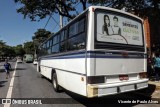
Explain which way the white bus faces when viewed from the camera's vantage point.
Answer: facing away from the viewer and to the left of the viewer

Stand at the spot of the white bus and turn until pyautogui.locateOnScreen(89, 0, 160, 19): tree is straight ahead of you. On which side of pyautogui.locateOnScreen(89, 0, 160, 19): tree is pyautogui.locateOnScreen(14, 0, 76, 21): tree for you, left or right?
left

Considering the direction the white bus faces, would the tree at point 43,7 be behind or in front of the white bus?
in front

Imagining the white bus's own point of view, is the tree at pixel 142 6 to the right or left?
on its right

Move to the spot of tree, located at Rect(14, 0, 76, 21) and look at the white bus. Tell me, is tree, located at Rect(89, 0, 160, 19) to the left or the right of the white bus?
left
